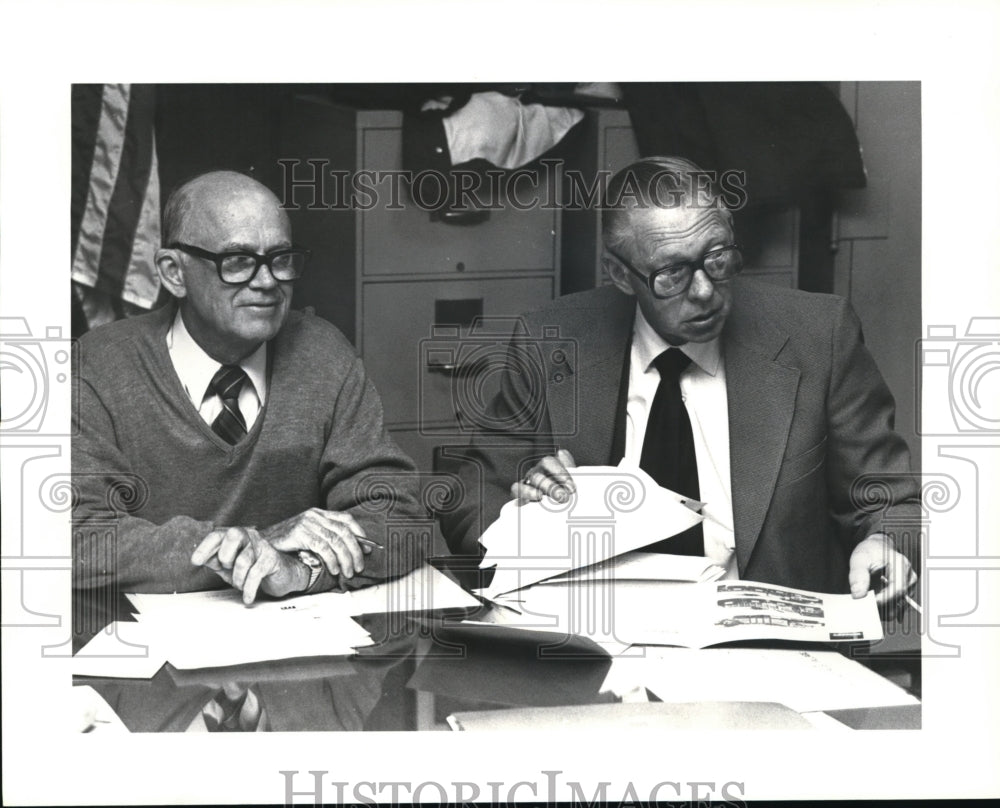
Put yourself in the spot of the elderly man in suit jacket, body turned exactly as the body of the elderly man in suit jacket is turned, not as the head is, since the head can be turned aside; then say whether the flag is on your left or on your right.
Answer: on your right

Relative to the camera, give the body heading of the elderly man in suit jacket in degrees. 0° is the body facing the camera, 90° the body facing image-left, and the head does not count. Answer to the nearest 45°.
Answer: approximately 0°

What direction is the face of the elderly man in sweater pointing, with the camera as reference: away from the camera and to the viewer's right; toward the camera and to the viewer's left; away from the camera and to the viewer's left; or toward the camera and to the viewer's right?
toward the camera and to the viewer's right

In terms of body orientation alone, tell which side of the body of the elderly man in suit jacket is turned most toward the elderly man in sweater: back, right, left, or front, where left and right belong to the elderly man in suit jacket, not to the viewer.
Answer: right

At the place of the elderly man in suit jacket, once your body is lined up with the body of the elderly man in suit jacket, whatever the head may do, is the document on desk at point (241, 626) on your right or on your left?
on your right
